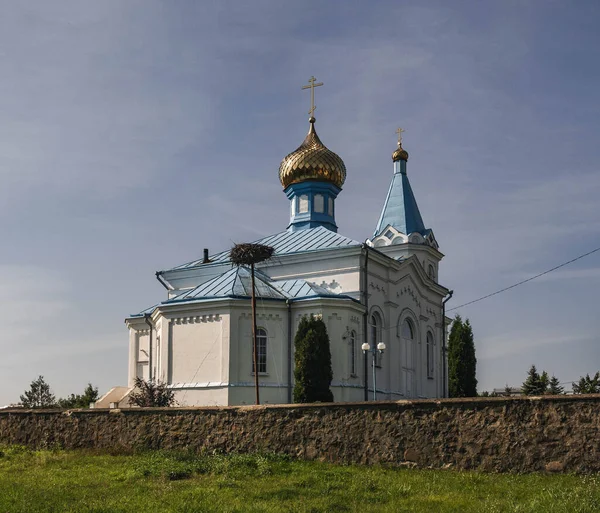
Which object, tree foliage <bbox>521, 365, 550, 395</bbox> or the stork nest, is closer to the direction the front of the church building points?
the tree foliage

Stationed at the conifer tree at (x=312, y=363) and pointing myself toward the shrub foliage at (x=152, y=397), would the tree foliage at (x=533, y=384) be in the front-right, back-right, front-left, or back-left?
back-right

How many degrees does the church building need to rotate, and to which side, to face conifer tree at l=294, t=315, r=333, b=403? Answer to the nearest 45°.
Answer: approximately 135° to its right

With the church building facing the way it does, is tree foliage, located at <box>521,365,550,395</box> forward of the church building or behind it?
forward

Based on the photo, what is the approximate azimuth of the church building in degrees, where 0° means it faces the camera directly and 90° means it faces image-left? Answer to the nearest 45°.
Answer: approximately 225°

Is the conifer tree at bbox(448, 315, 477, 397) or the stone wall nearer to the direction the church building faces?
the conifer tree
